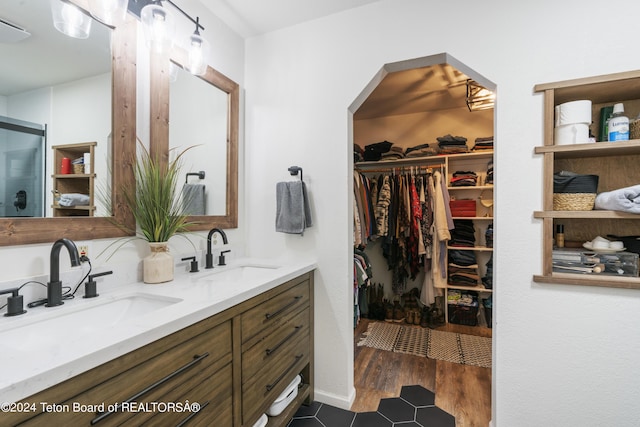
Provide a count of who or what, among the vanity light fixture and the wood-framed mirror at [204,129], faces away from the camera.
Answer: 0

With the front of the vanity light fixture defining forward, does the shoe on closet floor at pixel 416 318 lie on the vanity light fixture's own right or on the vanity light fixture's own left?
on the vanity light fixture's own left

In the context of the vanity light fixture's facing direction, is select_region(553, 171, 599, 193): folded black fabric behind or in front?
in front

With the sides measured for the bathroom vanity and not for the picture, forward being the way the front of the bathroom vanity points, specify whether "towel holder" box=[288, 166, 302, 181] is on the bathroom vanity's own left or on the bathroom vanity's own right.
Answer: on the bathroom vanity's own left

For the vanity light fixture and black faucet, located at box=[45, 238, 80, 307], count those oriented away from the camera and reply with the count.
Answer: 0

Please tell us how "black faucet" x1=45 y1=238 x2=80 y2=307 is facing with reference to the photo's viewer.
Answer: facing the viewer and to the right of the viewer

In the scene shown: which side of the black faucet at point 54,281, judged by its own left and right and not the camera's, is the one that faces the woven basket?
front

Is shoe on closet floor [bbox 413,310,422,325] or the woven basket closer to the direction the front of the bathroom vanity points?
the woven basket

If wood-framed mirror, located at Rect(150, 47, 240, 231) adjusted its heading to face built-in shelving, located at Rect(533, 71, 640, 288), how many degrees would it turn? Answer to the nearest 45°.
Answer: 0° — it already faces it

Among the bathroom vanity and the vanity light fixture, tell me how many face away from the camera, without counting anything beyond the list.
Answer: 0

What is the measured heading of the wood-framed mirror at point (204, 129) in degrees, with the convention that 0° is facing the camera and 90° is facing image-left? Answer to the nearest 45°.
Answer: approximately 315°

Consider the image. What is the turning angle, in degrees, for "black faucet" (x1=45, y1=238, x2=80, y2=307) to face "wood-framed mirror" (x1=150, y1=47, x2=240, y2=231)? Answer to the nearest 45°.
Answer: approximately 90° to its left
